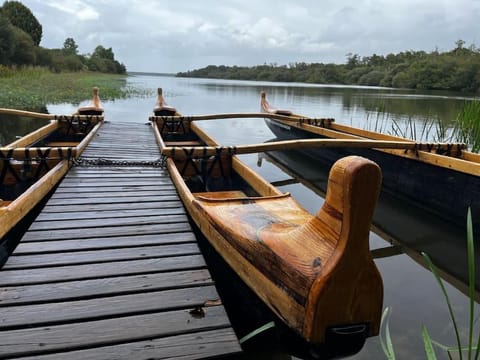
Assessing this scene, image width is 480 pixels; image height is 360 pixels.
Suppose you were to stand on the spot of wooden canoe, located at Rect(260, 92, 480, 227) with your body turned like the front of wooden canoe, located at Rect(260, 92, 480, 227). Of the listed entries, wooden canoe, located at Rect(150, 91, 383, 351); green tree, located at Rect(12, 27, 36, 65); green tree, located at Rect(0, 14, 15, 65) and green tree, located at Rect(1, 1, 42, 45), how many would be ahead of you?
3

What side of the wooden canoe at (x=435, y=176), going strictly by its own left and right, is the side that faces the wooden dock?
left

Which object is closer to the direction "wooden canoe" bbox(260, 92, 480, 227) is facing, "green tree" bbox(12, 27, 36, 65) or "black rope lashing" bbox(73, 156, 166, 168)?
the green tree

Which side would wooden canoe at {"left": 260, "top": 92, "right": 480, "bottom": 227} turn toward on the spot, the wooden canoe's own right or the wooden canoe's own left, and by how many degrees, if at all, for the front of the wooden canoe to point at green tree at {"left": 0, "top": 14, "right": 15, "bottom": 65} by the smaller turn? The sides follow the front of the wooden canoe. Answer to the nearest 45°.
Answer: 0° — it already faces it

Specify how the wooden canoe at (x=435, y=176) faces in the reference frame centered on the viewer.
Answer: facing away from the viewer and to the left of the viewer

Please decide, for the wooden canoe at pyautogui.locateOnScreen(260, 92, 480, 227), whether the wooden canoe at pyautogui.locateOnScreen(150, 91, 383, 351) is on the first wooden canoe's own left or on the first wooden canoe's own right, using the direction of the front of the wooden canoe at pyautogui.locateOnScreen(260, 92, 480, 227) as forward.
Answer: on the first wooden canoe's own left

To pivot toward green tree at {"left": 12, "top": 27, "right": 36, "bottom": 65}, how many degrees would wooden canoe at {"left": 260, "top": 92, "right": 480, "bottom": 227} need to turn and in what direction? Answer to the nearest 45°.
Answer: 0° — it already faces it

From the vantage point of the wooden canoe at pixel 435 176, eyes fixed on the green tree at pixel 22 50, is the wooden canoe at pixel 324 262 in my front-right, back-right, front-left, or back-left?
back-left
